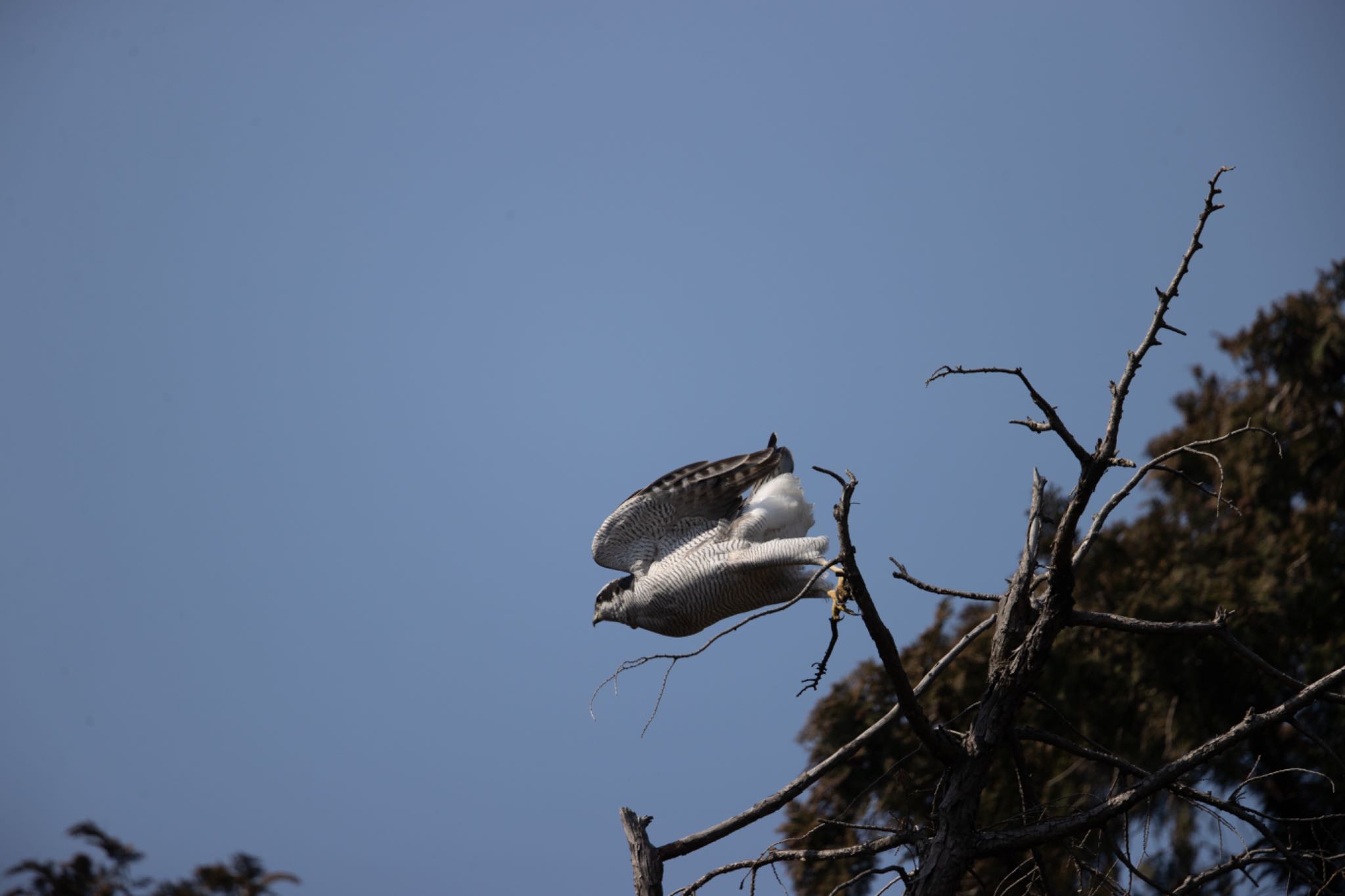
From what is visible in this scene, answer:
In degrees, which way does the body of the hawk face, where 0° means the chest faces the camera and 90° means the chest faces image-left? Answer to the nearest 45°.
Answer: approximately 90°

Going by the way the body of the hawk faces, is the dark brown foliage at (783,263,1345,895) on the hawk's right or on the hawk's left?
on the hawk's right
